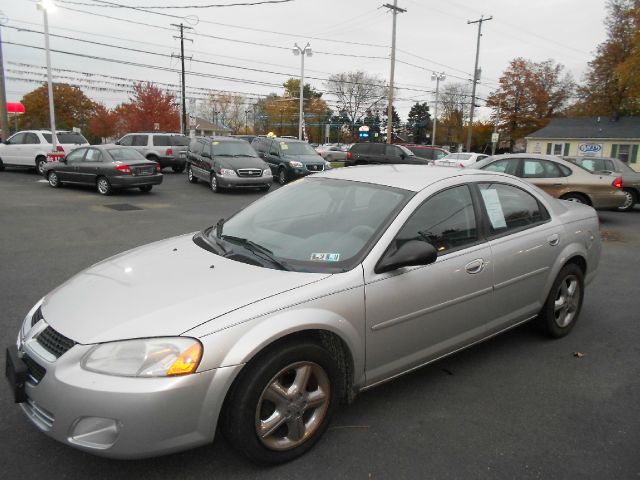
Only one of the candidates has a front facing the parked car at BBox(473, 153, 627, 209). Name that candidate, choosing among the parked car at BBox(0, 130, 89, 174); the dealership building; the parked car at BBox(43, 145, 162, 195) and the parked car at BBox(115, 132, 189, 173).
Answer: the dealership building

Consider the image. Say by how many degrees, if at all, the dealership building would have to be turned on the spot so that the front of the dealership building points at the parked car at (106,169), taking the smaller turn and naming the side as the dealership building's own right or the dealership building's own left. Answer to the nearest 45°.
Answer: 0° — it already faces it

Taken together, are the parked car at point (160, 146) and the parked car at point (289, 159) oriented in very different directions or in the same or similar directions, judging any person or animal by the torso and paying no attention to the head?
very different directions

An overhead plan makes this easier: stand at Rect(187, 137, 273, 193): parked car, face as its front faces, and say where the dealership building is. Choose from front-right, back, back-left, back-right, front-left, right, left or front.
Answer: left

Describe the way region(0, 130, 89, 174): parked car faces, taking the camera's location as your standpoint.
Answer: facing away from the viewer and to the left of the viewer

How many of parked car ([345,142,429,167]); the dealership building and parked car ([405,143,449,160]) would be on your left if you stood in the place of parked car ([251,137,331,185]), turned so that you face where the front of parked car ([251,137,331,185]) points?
3

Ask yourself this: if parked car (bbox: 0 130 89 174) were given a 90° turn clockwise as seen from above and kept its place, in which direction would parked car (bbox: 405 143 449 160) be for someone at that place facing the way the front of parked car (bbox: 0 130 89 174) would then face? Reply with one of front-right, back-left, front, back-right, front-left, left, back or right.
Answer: front-right

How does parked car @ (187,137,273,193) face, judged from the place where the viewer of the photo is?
facing the viewer and to the right of the viewer

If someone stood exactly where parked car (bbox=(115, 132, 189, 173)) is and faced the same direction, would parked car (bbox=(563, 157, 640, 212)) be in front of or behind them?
behind

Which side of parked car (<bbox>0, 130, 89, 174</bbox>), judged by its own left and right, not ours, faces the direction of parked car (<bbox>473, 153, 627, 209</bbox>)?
back

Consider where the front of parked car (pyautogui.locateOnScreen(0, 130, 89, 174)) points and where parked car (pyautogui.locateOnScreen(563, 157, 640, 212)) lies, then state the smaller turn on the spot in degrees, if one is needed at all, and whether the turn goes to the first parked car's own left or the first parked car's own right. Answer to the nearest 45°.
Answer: approximately 180°

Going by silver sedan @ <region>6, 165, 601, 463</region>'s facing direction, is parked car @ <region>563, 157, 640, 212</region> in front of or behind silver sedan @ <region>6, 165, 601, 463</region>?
behind

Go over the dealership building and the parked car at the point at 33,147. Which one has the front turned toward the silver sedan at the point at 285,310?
the dealership building
